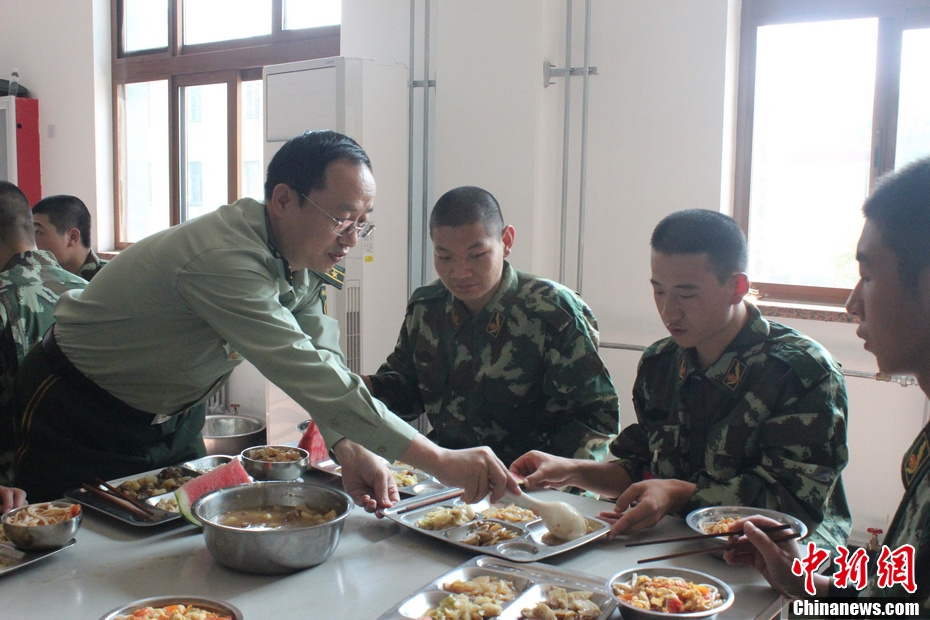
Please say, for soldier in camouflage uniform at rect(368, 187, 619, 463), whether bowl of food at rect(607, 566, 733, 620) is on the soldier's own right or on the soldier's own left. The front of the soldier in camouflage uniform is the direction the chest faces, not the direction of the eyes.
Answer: on the soldier's own left

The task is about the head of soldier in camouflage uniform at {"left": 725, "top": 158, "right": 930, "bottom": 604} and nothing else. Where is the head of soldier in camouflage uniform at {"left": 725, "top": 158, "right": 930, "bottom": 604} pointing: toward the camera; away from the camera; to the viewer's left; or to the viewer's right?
to the viewer's left

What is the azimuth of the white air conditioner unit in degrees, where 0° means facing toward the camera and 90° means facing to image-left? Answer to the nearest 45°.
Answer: approximately 45°

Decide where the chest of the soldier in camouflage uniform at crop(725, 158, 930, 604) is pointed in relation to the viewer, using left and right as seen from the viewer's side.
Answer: facing to the left of the viewer

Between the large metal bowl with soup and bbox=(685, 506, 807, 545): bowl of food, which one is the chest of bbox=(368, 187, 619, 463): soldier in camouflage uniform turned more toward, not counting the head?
the large metal bowl with soup

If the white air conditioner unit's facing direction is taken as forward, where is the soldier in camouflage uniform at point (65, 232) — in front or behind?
in front

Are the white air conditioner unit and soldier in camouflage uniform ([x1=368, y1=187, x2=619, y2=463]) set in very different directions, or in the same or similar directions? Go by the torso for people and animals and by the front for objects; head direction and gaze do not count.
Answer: same or similar directions

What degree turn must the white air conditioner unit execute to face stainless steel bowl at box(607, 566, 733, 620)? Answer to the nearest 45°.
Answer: approximately 45° to its left

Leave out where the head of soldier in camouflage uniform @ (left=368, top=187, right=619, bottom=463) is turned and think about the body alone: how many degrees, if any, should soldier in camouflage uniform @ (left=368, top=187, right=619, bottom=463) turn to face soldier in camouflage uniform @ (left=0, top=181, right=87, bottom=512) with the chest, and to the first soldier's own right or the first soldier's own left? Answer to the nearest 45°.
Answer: approximately 45° to the first soldier's own right

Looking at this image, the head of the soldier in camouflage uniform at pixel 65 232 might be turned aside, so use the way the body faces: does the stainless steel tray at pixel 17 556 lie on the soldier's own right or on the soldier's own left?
on the soldier's own left

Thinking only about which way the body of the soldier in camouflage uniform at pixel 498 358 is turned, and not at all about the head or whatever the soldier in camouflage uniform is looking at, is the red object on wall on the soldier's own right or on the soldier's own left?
on the soldier's own right

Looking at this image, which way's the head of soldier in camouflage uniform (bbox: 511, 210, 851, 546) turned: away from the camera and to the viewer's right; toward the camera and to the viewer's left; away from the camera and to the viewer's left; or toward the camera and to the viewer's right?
toward the camera and to the viewer's left

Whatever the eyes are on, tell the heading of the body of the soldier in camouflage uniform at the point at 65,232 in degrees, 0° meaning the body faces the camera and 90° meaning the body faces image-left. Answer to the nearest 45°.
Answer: approximately 90°
